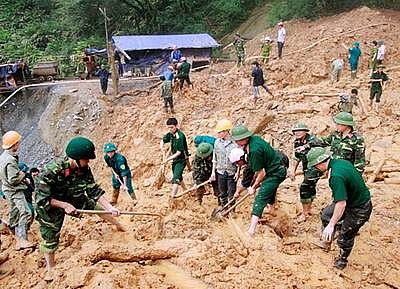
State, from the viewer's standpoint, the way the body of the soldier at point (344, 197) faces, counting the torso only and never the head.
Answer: to the viewer's left

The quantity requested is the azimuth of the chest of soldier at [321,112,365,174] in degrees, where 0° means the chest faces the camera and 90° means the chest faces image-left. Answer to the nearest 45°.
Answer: approximately 45°

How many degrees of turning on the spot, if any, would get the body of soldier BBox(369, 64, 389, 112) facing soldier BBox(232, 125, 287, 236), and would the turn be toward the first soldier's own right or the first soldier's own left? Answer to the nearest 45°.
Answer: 0° — they already face them

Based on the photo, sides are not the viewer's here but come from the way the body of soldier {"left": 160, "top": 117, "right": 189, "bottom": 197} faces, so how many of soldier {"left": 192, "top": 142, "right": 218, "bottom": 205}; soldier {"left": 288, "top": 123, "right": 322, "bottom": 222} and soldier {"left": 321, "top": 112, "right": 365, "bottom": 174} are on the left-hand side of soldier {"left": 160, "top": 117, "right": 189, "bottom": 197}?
3

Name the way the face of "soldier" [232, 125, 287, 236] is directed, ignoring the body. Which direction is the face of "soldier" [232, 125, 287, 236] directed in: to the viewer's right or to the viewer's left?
to the viewer's left

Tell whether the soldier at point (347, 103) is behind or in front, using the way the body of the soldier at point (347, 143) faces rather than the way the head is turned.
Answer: behind

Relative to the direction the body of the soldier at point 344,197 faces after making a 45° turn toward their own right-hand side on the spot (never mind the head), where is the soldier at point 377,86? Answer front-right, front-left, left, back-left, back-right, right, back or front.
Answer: front-right

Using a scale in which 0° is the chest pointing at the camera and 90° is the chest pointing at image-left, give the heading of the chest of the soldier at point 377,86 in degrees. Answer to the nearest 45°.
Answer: approximately 0°

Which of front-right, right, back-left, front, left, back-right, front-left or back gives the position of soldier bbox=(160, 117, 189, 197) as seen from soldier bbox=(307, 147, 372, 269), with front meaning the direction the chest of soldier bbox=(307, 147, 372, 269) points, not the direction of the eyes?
front-right

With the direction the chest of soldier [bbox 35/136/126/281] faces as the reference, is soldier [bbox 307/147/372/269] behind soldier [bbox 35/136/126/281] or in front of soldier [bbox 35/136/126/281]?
in front

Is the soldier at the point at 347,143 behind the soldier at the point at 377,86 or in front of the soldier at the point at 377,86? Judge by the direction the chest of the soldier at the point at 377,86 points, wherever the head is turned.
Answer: in front

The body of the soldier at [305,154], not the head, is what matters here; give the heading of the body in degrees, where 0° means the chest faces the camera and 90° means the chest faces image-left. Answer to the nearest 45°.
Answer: approximately 45°

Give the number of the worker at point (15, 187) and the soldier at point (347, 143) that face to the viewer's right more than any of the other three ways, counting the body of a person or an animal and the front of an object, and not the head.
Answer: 1

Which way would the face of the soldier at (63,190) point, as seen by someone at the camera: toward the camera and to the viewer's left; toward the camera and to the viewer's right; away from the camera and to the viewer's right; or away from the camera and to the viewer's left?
toward the camera and to the viewer's right

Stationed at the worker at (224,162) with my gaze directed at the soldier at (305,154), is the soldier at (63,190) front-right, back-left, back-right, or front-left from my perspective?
back-right
